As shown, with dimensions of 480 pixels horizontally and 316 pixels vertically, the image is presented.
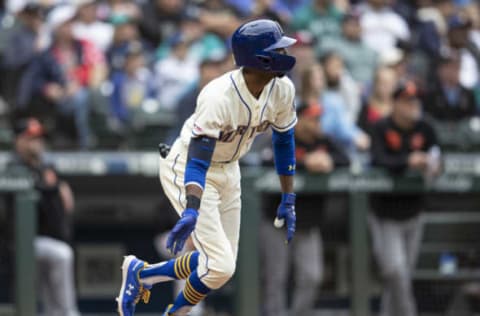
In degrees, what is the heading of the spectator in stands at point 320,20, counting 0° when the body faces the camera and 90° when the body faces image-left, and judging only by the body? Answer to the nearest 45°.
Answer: approximately 0°

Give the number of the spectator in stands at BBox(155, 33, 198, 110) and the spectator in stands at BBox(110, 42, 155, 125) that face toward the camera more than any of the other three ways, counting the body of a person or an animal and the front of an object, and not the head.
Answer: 2

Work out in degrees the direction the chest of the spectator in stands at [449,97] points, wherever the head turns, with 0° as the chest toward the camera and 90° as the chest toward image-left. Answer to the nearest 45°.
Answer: approximately 0°

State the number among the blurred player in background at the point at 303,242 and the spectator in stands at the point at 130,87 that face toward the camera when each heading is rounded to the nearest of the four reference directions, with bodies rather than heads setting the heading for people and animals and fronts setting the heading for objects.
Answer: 2

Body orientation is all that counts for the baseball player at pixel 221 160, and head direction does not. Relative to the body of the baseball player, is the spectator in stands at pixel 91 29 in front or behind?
behind
